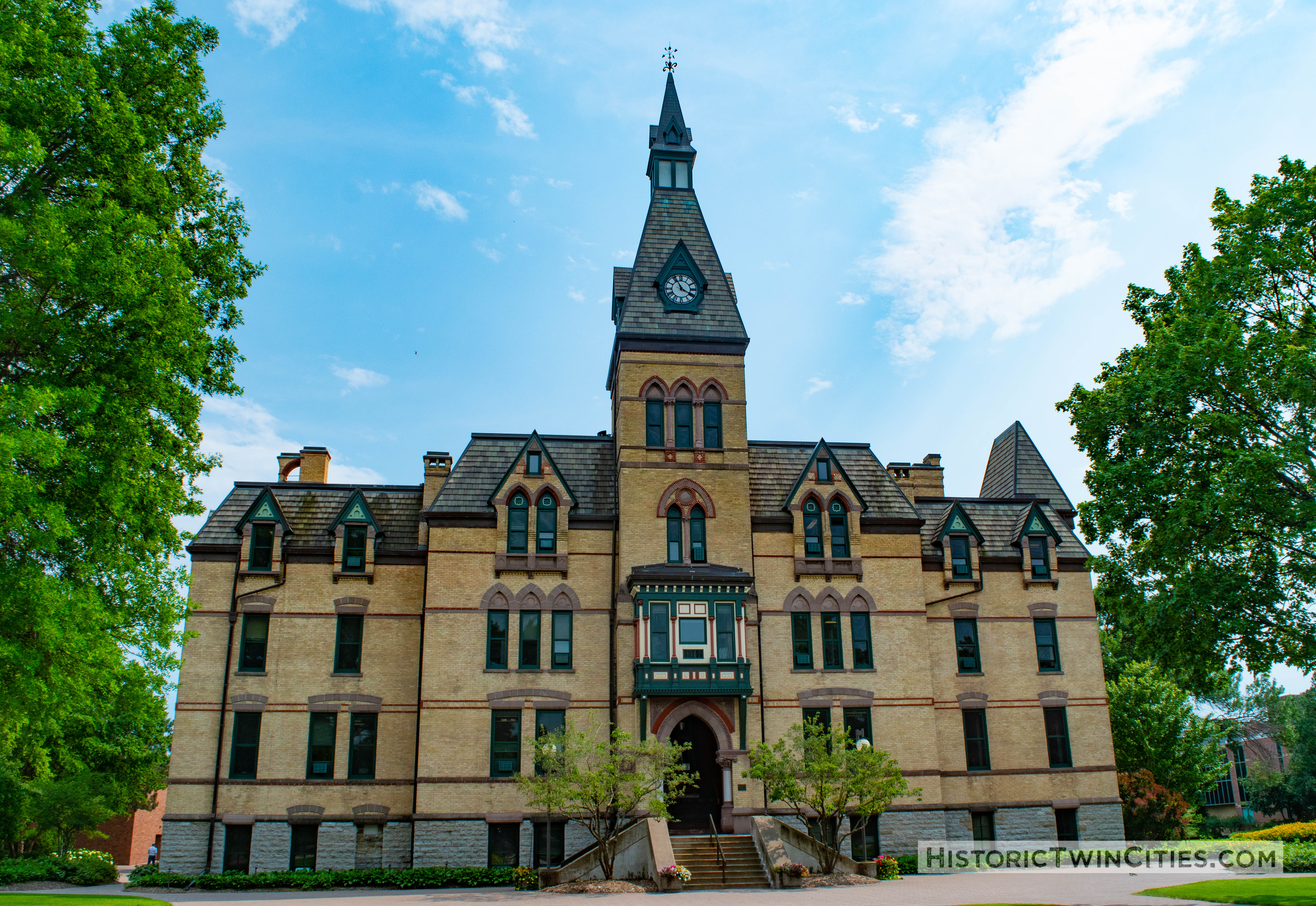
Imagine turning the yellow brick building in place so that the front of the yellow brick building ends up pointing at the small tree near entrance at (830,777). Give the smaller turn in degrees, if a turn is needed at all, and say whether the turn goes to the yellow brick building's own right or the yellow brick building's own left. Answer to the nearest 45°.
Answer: approximately 45° to the yellow brick building's own left

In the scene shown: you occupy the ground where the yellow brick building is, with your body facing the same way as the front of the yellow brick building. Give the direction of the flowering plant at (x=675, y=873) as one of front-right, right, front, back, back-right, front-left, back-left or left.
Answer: front

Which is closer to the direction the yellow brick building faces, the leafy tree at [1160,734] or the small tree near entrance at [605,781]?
the small tree near entrance

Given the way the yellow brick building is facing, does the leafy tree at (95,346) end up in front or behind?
in front

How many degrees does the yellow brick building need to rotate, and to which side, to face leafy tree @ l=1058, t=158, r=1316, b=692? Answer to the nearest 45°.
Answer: approximately 45° to its left

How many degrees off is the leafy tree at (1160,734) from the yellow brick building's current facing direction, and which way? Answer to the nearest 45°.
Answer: approximately 135° to its left

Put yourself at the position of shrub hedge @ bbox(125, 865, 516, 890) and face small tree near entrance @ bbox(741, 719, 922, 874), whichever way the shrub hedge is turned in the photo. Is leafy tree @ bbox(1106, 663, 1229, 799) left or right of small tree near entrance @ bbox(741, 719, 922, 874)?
left

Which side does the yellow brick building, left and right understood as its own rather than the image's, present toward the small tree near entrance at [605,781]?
front

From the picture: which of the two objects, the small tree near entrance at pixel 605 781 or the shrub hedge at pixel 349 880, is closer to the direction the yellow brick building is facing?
the small tree near entrance

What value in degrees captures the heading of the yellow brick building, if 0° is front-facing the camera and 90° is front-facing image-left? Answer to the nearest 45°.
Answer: approximately 0°
